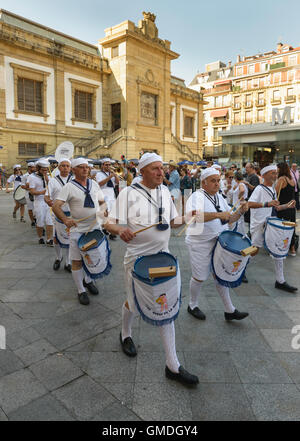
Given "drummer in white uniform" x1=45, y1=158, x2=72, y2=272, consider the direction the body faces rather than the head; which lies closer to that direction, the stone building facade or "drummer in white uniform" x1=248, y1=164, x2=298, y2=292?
the drummer in white uniform

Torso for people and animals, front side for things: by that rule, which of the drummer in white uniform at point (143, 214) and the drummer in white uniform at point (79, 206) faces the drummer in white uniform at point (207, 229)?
the drummer in white uniform at point (79, 206)

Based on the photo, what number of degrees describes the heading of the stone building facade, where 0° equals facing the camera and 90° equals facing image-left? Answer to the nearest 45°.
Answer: approximately 315°

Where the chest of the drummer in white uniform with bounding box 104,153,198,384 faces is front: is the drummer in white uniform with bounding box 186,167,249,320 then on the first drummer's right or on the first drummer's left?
on the first drummer's left

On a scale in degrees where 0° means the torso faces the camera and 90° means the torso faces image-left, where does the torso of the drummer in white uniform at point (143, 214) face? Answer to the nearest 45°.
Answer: approximately 315°
